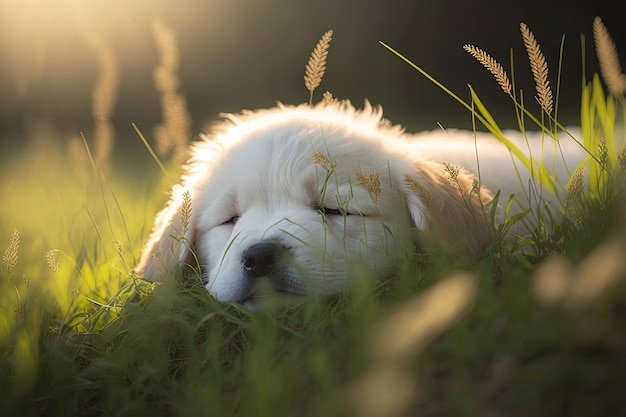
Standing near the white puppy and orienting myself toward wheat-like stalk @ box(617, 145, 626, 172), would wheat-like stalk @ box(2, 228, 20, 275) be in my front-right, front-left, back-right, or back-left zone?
back-right

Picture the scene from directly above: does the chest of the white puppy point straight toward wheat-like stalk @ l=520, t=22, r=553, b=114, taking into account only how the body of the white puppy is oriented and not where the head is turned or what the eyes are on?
no

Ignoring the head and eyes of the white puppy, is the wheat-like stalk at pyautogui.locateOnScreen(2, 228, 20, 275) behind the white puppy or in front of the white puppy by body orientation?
in front

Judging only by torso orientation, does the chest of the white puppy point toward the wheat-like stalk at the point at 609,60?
no

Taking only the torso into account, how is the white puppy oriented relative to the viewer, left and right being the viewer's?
facing the viewer and to the left of the viewer

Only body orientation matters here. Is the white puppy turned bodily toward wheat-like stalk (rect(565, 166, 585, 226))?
no
